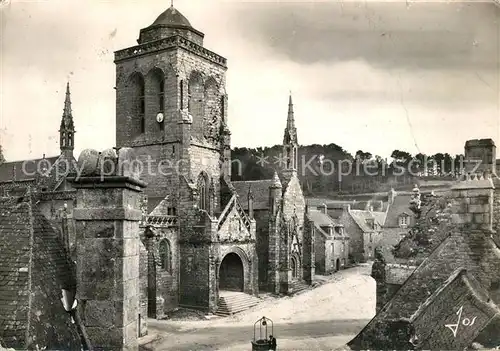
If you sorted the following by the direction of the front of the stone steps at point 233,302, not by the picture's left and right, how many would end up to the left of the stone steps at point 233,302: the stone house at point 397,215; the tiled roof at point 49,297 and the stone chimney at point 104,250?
1

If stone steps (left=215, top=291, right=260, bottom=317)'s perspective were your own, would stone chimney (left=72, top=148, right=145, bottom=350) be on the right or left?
on its right

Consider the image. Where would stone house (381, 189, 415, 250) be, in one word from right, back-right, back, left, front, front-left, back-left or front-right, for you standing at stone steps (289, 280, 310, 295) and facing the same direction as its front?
left

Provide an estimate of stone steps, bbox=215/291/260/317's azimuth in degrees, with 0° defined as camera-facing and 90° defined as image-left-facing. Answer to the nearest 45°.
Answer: approximately 315°

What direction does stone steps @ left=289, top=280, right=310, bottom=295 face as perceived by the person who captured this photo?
facing the viewer and to the right of the viewer

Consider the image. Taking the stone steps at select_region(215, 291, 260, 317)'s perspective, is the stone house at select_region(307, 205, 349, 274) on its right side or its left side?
on its left

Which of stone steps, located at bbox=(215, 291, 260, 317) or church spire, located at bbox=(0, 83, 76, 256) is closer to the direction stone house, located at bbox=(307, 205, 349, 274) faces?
the stone steps

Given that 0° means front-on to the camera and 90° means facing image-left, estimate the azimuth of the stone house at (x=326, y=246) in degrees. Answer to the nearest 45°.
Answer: approximately 315°
